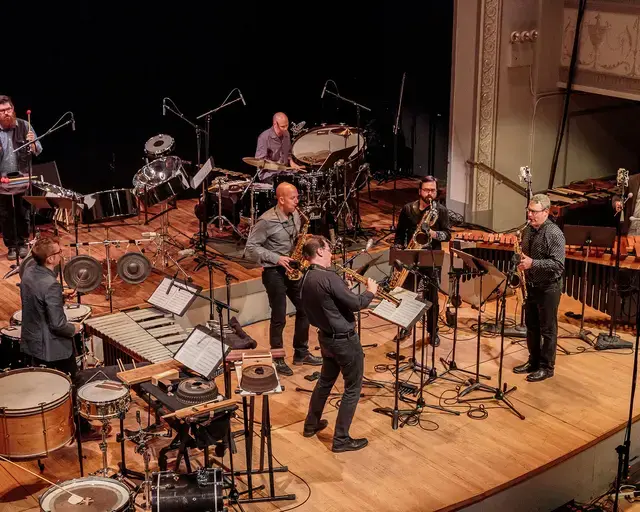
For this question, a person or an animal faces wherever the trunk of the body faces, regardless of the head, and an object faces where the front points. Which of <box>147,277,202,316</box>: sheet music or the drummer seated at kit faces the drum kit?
the drummer seated at kit

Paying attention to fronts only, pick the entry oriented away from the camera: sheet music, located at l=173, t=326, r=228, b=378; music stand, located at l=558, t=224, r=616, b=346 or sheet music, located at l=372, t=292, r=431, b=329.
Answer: the music stand

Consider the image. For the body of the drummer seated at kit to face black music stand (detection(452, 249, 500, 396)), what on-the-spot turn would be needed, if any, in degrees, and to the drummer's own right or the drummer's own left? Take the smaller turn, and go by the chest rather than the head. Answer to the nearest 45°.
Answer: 0° — they already face it

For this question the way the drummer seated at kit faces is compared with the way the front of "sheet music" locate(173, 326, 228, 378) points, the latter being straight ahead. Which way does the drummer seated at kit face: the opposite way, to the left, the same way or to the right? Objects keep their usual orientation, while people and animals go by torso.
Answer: to the left

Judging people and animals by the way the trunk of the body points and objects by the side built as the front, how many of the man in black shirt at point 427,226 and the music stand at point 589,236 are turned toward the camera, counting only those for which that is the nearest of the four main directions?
1

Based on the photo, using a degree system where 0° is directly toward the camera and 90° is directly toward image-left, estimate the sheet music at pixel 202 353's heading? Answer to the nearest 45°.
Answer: approximately 45°

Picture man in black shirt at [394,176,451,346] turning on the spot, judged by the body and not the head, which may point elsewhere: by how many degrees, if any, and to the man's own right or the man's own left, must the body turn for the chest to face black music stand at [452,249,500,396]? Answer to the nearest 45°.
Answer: approximately 45° to the man's own left

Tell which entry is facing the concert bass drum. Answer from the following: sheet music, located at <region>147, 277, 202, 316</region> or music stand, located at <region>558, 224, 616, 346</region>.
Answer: the sheet music

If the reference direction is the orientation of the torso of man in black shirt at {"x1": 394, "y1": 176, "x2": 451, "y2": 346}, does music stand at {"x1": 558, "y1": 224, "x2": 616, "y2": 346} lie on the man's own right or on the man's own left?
on the man's own left

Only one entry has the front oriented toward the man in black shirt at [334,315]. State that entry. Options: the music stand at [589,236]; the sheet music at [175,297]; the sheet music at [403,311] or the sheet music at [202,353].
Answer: the sheet music at [403,311]
